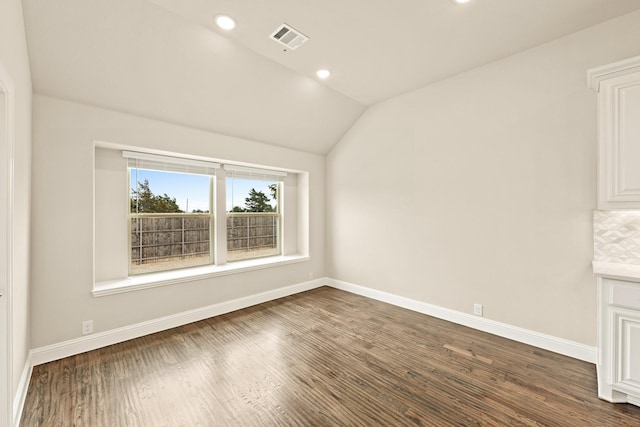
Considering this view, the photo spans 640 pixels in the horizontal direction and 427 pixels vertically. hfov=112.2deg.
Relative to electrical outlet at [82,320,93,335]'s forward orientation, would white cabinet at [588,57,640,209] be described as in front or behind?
in front

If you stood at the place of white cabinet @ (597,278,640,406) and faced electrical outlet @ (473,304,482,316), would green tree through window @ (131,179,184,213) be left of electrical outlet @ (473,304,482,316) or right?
left

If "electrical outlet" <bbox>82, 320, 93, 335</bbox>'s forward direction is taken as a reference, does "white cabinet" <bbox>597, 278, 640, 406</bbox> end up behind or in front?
in front

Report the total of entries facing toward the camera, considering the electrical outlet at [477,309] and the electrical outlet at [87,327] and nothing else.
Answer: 2

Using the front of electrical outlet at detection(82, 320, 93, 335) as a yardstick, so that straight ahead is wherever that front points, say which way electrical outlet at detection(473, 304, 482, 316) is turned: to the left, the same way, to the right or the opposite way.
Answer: to the right

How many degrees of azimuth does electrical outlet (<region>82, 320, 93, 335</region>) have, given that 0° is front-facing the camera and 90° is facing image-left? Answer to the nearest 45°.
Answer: approximately 0°

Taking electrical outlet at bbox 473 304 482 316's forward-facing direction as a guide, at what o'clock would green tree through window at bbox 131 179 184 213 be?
The green tree through window is roughly at 2 o'clock from the electrical outlet.

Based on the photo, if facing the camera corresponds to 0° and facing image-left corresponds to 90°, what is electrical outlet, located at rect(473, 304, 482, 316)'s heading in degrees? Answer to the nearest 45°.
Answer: approximately 0°

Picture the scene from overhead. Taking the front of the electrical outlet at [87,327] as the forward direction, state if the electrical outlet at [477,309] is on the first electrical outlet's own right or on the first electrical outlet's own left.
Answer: on the first electrical outlet's own left
